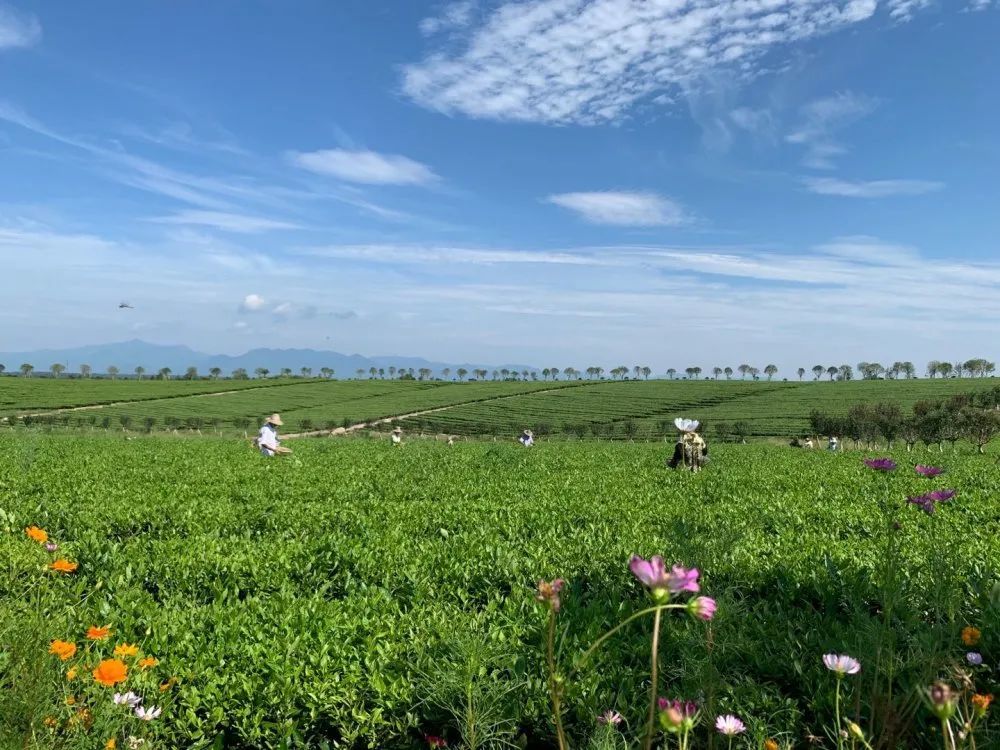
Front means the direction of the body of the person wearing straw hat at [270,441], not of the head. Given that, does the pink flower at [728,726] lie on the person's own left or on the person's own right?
on the person's own right

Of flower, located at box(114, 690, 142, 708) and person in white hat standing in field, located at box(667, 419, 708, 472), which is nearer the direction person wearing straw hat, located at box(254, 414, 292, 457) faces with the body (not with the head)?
the person in white hat standing in field

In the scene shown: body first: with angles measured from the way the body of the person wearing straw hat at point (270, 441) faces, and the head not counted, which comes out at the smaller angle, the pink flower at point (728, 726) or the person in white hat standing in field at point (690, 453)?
the person in white hat standing in field

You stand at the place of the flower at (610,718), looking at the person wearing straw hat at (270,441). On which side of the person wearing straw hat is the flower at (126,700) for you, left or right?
left

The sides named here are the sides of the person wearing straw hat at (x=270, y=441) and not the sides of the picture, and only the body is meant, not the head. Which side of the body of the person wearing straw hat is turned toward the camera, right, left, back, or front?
right

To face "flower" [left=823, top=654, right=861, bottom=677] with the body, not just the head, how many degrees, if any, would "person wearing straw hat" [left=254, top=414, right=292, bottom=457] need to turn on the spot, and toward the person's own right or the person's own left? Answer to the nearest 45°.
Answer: approximately 90° to the person's own right

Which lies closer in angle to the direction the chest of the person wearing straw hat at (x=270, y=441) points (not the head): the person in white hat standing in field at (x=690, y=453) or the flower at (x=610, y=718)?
the person in white hat standing in field

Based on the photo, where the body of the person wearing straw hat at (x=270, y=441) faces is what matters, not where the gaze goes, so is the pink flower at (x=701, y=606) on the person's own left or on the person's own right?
on the person's own right

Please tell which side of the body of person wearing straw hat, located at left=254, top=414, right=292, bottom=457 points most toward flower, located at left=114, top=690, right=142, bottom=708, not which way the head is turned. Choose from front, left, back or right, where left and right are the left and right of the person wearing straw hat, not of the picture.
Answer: right

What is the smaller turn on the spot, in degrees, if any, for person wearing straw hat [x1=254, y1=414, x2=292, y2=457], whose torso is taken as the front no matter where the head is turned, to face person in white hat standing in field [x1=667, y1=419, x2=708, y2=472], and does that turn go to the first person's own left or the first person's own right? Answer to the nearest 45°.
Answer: approximately 45° to the first person's own right
